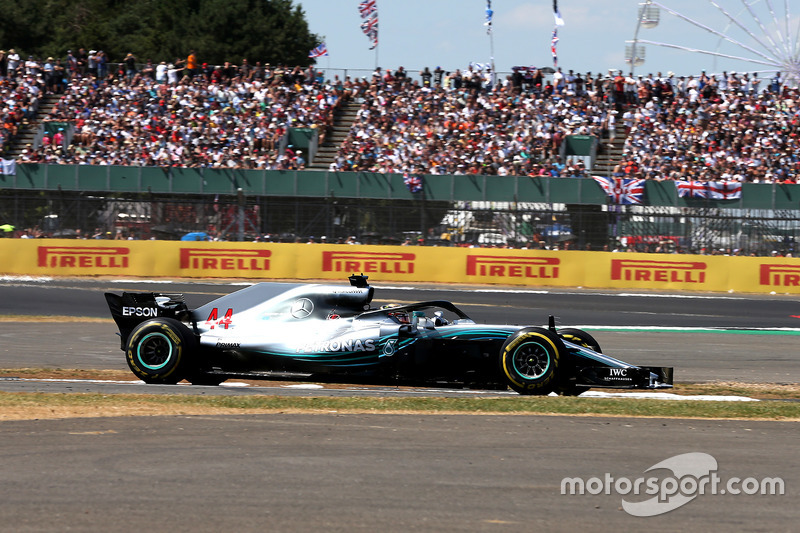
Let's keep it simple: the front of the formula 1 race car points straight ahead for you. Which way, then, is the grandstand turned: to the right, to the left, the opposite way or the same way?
to the right

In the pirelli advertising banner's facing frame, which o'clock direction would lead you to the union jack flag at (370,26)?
The union jack flag is roughly at 6 o'clock from the pirelli advertising banner.

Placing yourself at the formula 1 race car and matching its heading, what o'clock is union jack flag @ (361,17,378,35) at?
The union jack flag is roughly at 9 o'clock from the formula 1 race car.

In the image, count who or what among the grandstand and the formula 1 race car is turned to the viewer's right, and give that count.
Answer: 1

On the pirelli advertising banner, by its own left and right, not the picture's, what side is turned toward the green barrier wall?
back

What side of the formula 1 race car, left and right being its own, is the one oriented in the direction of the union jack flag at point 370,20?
left

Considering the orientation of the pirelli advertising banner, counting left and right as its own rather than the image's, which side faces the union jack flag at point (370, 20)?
back

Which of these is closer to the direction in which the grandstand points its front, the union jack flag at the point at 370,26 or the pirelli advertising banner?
the pirelli advertising banner

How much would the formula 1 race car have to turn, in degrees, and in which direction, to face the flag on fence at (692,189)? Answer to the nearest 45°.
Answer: approximately 45° to its left

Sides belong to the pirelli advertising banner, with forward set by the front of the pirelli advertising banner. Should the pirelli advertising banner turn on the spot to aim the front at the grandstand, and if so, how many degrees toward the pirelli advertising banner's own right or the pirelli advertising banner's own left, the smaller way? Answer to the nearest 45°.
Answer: approximately 180°

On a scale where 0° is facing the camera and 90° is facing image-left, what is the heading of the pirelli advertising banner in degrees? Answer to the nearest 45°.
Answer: approximately 0°

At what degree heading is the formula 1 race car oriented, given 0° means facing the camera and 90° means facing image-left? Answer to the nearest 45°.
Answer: approximately 270°

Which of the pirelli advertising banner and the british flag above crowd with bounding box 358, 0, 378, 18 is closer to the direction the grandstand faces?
the pirelli advertising banner

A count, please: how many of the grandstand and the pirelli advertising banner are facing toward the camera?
2

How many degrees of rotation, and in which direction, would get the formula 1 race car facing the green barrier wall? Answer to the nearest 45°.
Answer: approximately 90° to its left

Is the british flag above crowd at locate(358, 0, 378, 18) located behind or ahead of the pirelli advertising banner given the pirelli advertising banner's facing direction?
behind
